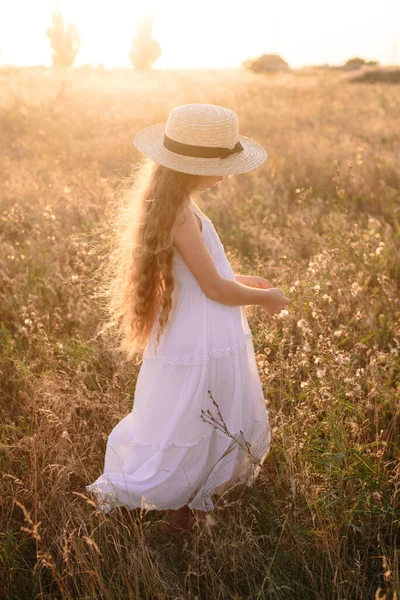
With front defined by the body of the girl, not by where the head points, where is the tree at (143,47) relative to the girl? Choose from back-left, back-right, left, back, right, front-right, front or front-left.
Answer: left

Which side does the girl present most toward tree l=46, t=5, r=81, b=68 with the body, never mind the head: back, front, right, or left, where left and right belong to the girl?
left

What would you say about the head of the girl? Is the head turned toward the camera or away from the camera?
away from the camera

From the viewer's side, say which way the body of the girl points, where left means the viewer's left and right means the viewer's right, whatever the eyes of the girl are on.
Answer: facing to the right of the viewer

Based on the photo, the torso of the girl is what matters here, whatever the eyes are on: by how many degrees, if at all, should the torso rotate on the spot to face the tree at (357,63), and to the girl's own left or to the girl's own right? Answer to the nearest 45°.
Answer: approximately 90° to the girl's own left

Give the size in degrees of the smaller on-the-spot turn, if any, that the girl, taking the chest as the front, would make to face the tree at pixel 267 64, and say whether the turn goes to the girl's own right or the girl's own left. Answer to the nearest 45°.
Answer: approximately 90° to the girl's own left
